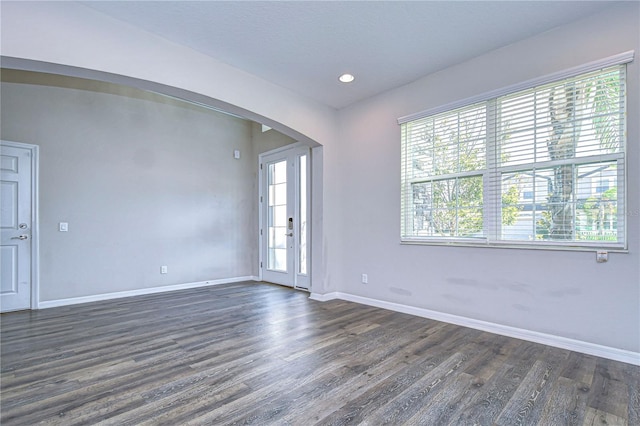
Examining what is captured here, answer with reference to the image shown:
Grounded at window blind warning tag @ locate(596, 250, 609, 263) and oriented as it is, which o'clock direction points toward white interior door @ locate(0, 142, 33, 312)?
The white interior door is roughly at 2 o'clock from the window blind warning tag.

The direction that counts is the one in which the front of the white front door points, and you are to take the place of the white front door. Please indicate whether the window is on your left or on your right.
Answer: on your left

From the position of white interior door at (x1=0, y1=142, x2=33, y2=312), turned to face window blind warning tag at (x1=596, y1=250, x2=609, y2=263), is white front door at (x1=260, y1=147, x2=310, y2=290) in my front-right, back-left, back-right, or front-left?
front-left

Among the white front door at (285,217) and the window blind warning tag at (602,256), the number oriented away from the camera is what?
0

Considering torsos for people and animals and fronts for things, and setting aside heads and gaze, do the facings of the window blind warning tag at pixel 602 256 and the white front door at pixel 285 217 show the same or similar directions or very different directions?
same or similar directions

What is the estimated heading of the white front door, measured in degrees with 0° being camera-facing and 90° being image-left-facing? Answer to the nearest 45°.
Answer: approximately 45°

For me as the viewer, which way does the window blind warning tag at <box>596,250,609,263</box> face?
facing the viewer

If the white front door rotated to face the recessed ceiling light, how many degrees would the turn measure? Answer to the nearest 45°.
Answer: approximately 45° to its left
